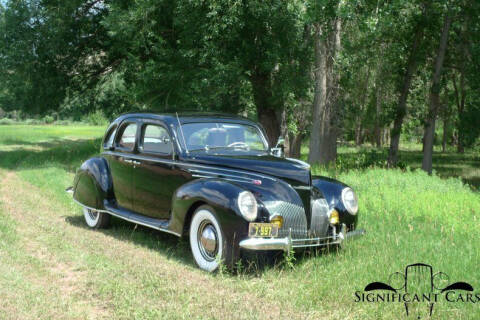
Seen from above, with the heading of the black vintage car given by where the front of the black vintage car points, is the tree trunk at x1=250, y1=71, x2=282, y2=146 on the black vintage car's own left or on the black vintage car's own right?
on the black vintage car's own left

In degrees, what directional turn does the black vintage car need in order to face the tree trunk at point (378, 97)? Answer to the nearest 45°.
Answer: approximately 135° to its left

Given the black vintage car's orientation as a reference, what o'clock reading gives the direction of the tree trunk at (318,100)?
The tree trunk is roughly at 8 o'clock from the black vintage car.

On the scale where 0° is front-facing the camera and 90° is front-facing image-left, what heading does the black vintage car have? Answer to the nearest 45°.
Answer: approximately 315°

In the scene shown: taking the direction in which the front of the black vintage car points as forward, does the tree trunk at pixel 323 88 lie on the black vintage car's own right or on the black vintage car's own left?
on the black vintage car's own left

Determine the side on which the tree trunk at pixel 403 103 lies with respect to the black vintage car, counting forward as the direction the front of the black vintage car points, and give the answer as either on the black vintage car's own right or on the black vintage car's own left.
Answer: on the black vintage car's own left
